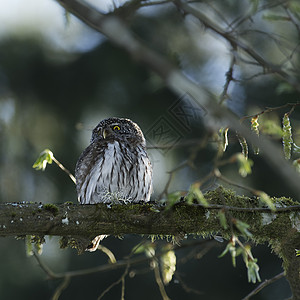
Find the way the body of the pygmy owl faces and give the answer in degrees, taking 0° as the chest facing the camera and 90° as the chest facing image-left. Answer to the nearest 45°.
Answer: approximately 0°
